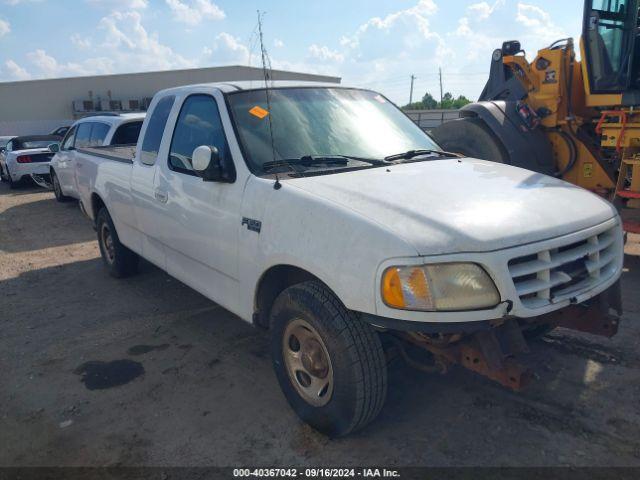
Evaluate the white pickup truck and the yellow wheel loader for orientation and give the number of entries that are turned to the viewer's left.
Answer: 1

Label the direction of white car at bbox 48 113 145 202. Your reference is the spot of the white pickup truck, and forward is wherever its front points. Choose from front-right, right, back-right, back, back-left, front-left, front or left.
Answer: back

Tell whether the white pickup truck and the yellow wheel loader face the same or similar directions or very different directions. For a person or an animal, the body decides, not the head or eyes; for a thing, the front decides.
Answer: very different directions

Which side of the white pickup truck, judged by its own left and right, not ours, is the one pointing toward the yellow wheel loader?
left

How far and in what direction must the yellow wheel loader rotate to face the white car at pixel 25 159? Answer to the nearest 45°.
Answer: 0° — it already faces it

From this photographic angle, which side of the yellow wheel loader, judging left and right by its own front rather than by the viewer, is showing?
left

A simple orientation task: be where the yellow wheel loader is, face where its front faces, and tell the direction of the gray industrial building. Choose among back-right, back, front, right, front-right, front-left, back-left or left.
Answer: front-right

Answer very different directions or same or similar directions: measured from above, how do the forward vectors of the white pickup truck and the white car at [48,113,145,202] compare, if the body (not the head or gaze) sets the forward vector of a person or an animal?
very different directions

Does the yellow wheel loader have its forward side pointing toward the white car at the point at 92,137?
yes

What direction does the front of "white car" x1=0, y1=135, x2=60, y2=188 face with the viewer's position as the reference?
facing away from the viewer and to the left of the viewer

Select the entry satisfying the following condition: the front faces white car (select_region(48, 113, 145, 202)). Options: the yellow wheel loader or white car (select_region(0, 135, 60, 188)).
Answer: the yellow wheel loader

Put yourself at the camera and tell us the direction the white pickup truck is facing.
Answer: facing the viewer and to the right of the viewer

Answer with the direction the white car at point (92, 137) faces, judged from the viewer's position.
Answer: facing away from the viewer and to the left of the viewer
